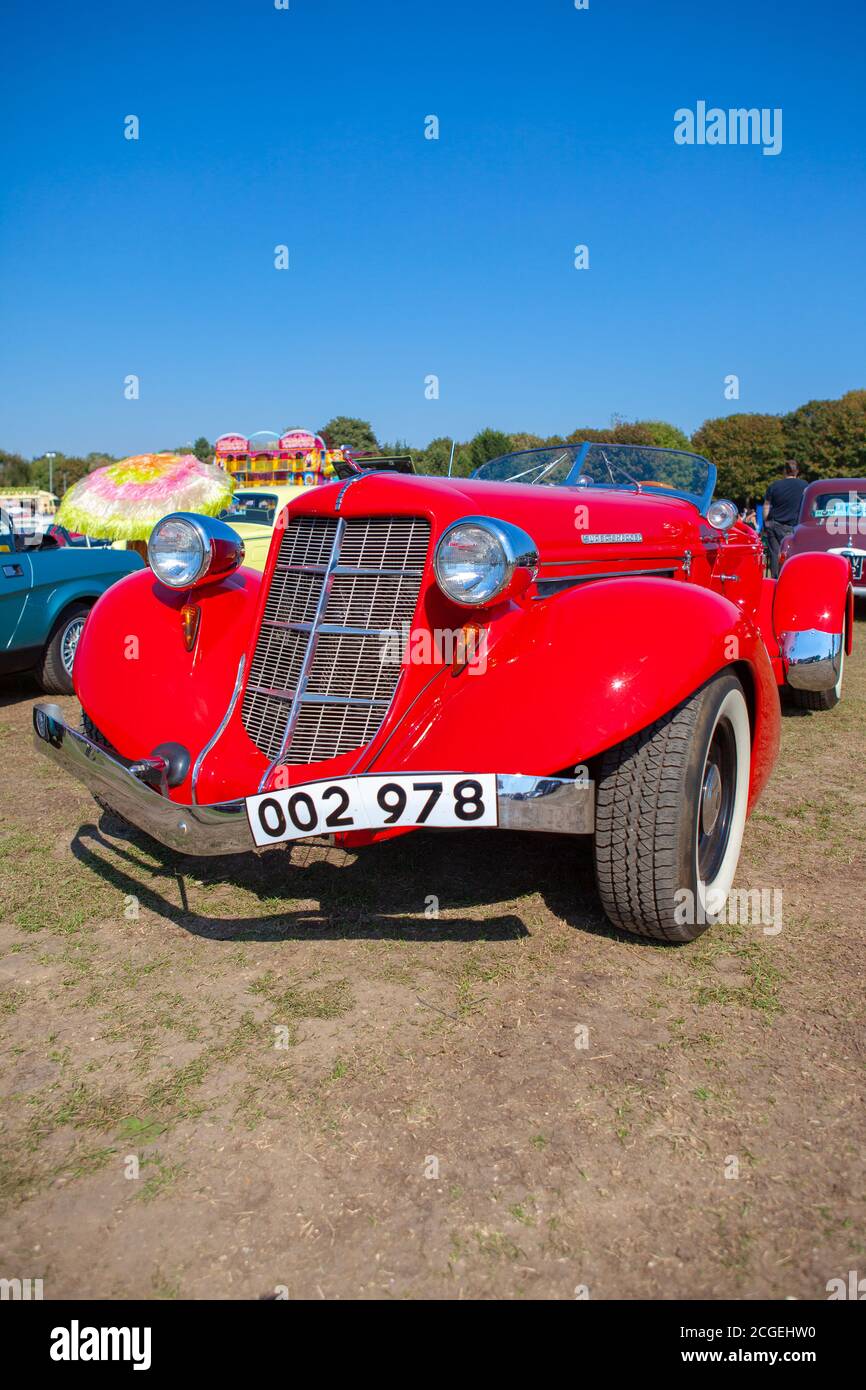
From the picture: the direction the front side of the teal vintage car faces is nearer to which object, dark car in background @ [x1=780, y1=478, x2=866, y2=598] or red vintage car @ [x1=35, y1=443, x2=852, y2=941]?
the red vintage car

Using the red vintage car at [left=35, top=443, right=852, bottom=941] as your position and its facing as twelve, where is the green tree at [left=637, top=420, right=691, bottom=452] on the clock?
The green tree is roughly at 5 o'clock from the red vintage car.

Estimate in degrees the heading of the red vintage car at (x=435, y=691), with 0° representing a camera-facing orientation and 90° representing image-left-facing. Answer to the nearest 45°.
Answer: approximately 45°
